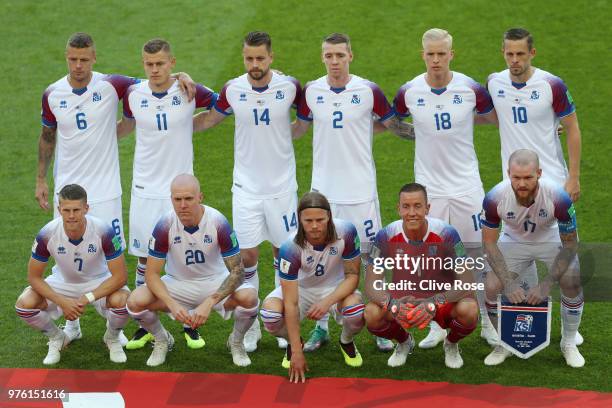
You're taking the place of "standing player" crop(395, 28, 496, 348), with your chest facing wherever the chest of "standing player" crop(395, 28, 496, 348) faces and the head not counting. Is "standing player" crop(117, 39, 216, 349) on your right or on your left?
on your right

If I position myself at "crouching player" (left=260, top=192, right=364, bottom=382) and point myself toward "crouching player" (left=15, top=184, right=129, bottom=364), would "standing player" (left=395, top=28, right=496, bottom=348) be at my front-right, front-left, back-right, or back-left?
back-right

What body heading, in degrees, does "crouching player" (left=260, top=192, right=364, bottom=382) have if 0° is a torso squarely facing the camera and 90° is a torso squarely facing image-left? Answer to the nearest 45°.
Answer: approximately 0°

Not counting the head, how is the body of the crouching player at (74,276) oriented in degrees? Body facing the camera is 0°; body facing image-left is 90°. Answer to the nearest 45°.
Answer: approximately 0°

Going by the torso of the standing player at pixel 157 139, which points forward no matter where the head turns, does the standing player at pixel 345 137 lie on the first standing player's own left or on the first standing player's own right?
on the first standing player's own left

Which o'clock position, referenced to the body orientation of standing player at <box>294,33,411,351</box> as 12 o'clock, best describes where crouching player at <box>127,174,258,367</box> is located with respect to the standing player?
The crouching player is roughly at 2 o'clock from the standing player.

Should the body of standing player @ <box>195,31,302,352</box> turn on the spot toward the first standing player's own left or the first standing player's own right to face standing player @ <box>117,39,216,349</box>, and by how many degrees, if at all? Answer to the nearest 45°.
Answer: approximately 90° to the first standing player's own right
